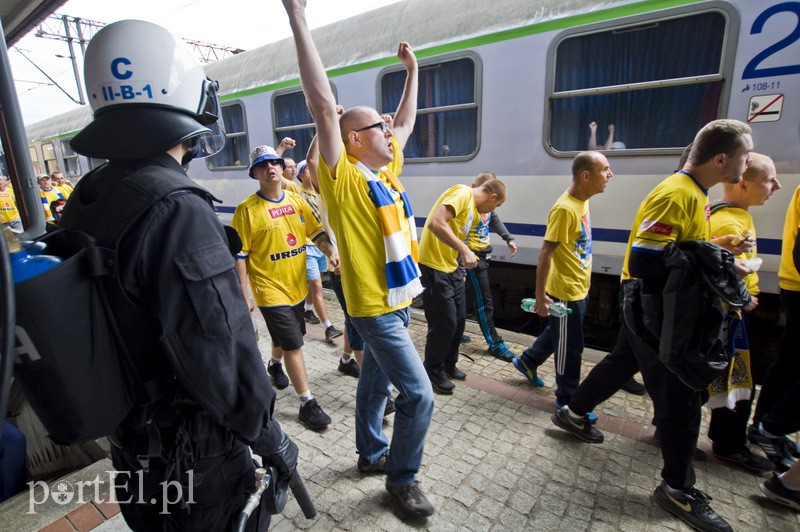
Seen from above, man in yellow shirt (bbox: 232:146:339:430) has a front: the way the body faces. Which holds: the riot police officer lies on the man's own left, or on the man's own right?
on the man's own right

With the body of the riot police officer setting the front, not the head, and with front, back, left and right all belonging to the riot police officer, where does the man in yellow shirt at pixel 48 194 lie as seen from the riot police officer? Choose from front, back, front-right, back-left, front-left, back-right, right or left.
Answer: front-left

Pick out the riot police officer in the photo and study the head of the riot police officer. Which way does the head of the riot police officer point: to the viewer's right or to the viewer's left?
to the viewer's right

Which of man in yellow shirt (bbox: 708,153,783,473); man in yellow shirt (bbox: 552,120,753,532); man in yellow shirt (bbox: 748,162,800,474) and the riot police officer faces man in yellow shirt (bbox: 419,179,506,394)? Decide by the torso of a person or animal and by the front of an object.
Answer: the riot police officer

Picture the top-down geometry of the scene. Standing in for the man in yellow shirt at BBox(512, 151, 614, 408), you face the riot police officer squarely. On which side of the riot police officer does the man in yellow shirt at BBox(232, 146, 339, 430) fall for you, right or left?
right

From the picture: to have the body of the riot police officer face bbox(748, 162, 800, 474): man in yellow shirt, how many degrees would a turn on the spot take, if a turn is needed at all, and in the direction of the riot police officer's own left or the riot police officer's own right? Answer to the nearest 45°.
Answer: approximately 45° to the riot police officer's own right

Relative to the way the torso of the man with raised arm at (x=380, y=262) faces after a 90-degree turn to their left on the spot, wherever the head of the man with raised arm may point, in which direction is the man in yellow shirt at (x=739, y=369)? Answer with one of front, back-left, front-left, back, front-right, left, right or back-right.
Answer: front-right

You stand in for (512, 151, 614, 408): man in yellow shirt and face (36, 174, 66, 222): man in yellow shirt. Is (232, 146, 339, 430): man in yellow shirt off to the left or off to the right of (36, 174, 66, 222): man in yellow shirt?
left

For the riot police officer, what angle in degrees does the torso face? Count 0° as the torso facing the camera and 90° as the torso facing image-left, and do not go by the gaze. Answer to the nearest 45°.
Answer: approximately 225°

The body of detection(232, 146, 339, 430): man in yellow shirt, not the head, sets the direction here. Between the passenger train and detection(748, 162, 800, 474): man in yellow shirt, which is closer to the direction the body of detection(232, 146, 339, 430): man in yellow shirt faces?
the man in yellow shirt

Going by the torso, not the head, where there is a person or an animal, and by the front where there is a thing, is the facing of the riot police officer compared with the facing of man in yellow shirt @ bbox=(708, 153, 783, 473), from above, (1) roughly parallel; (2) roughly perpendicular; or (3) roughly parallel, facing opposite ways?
roughly perpendicular

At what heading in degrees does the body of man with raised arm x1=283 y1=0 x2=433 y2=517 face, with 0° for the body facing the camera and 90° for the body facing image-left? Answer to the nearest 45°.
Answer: approximately 315°
